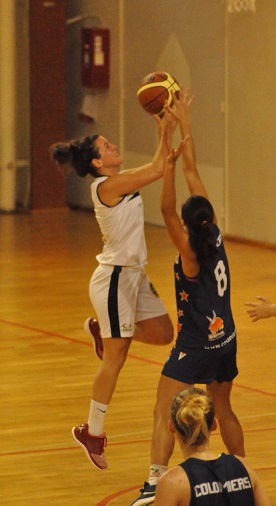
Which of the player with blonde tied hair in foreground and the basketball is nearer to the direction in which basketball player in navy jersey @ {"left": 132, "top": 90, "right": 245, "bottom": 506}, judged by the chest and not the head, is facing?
the basketball

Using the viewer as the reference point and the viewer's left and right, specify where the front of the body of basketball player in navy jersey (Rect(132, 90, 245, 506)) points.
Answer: facing away from the viewer and to the left of the viewer

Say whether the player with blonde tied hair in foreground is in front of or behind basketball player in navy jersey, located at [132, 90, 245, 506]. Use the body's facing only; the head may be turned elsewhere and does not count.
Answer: behind

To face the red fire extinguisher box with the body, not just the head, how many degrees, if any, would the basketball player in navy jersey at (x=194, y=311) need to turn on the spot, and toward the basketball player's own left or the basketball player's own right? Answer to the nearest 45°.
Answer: approximately 45° to the basketball player's own right

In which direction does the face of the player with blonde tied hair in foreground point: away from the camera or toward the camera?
away from the camera
